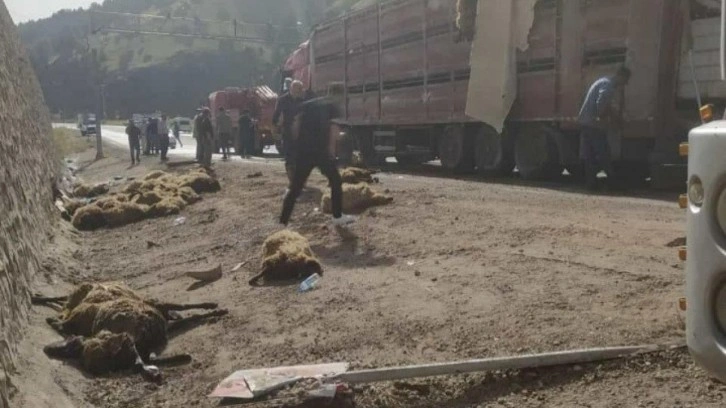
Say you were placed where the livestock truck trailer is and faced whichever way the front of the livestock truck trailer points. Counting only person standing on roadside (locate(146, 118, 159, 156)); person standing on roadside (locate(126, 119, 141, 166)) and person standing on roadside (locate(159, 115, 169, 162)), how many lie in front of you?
3

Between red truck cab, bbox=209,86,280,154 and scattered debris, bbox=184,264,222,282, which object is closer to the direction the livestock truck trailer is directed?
the red truck cab

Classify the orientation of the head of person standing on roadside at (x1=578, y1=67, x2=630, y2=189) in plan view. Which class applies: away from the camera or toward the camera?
away from the camera

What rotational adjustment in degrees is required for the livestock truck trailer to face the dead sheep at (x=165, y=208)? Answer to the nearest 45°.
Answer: approximately 45° to its left

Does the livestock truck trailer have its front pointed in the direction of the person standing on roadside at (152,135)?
yes

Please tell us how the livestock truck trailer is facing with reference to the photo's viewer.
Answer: facing away from the viewer and to the left of the viewer
